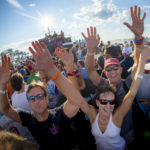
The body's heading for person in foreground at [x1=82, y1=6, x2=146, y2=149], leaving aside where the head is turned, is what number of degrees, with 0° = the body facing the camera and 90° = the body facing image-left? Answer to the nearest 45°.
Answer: approximately 0°

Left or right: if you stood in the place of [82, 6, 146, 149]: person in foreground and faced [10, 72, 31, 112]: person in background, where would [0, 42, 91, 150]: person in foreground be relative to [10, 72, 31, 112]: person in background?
left

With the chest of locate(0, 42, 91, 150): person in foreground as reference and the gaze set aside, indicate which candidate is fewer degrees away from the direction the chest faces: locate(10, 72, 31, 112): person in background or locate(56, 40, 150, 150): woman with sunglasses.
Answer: the woman with sunglasses

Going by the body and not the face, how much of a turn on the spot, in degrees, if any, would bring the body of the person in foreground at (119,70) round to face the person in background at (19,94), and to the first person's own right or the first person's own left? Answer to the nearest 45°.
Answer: approximately 90° to the first person's own right
